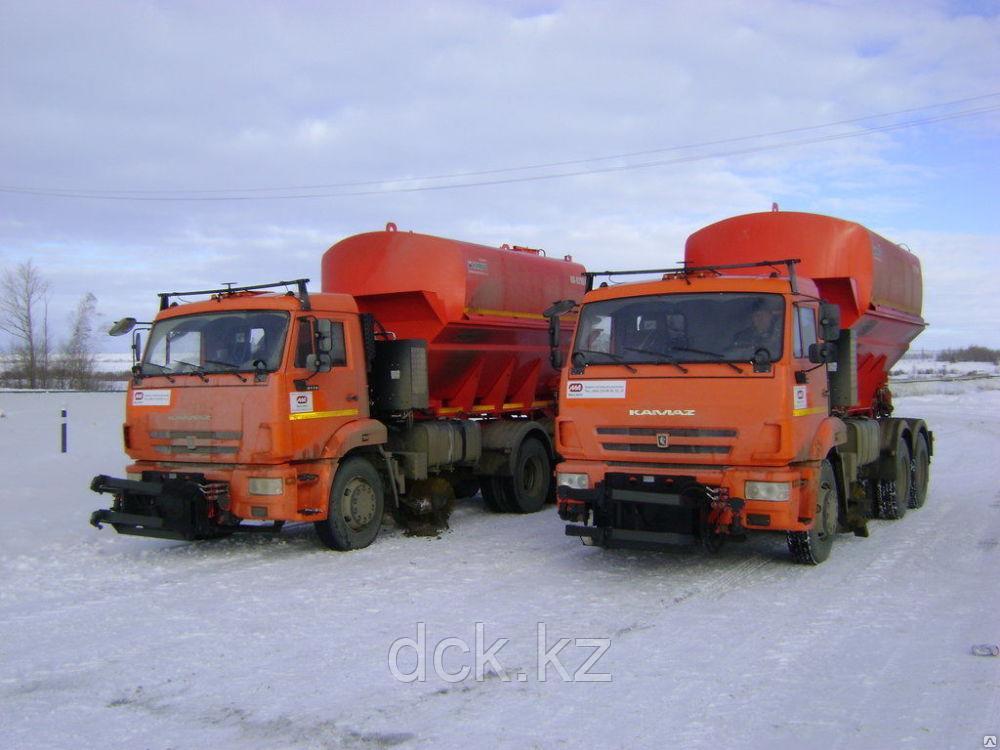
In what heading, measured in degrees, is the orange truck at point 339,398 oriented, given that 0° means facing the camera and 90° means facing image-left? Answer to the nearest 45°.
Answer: approximately 45°
